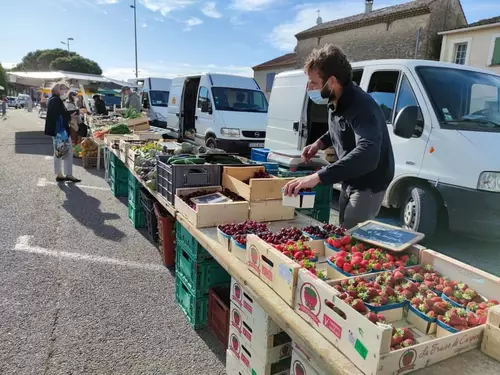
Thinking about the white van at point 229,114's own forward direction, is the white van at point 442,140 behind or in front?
in front

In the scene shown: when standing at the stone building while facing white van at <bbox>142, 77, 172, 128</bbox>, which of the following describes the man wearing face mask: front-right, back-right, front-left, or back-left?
front-left

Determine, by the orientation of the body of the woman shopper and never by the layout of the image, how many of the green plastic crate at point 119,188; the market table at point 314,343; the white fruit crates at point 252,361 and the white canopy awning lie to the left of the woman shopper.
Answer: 1

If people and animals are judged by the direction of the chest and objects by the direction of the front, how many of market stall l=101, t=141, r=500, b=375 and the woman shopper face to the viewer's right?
1

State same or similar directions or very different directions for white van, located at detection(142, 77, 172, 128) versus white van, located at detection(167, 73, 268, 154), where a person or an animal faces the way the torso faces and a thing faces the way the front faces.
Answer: same or similar directions

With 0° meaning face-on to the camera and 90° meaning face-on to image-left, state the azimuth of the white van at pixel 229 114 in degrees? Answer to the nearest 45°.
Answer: approximately 315°

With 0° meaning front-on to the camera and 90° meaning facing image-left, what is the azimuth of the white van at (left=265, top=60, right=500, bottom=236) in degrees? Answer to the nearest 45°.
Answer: approximately 315°

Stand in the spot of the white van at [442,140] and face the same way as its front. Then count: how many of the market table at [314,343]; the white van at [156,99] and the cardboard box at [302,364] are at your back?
1

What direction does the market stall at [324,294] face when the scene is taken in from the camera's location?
facing the viewer and to the left of the viewer

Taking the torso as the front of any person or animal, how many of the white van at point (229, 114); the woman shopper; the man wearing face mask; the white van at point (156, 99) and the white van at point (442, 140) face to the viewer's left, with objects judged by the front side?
1

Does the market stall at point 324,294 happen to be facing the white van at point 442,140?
no

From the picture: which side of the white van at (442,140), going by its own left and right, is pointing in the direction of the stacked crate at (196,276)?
right

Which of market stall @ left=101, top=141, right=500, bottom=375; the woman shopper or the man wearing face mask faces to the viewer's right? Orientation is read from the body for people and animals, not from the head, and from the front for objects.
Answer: the woman shopper

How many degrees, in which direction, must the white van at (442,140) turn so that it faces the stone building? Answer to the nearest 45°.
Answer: approximately 135° to its left

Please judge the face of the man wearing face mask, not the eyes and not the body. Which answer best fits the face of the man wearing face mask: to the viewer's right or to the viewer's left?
to the viewer's left

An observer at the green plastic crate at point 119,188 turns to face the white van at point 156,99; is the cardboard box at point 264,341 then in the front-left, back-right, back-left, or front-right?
back-right

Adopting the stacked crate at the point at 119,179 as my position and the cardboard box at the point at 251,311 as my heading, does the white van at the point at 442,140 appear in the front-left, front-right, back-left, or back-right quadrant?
front-left

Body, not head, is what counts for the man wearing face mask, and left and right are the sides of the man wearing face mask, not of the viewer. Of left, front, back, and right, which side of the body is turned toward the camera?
left

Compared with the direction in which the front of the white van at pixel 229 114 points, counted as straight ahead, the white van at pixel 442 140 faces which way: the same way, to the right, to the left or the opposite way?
the same way

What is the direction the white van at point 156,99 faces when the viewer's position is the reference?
facing the viewer and to the right of the viewer
